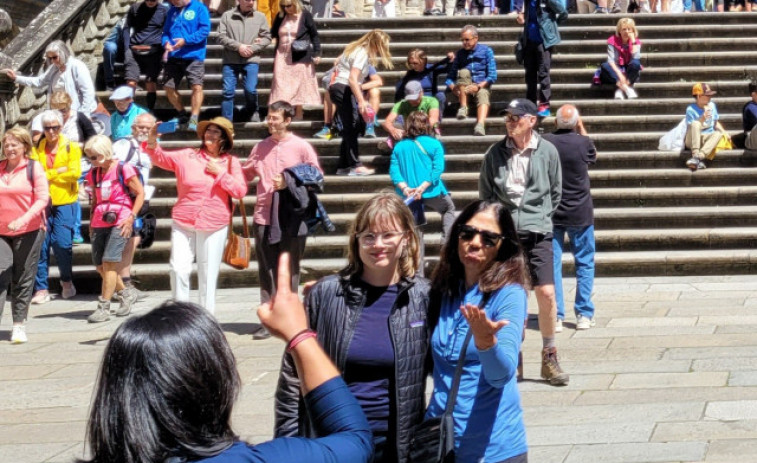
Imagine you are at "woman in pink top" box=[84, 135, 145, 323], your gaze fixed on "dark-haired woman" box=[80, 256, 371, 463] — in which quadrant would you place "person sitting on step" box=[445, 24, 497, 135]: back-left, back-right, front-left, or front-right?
back-left

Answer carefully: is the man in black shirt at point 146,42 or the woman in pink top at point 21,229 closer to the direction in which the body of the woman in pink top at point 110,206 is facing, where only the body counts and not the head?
the woman in pink top at point 21,229

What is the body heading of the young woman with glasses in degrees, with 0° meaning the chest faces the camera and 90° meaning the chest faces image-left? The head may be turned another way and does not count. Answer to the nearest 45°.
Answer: approximately 0°

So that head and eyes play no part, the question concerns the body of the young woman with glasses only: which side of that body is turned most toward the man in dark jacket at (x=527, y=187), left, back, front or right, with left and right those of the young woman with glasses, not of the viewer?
back

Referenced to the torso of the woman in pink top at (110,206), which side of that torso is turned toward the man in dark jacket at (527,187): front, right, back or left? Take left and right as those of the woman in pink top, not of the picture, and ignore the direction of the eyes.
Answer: left
